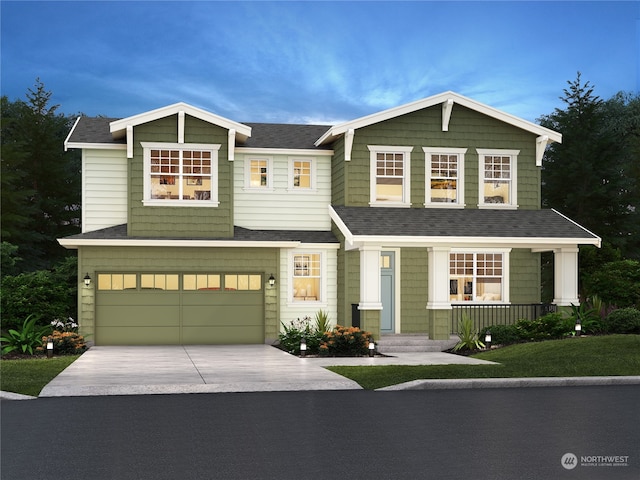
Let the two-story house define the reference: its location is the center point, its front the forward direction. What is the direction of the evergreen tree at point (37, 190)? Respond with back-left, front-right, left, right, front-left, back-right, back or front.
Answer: back-right

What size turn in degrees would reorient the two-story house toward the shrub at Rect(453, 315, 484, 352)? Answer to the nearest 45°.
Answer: approximately 45° to its left

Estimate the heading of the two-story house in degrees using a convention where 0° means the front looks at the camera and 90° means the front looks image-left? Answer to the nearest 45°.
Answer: approximately 0°

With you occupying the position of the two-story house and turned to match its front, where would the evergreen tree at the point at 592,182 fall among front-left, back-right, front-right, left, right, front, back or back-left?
back-left

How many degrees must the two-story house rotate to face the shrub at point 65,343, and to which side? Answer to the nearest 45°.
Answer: approximately 45° to its right

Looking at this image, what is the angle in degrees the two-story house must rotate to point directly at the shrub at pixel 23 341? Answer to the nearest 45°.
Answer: approximately 45° to its right

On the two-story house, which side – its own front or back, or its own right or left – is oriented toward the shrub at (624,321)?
left

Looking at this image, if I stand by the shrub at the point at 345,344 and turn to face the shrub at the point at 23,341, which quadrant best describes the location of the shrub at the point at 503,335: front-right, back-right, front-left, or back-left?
back-right

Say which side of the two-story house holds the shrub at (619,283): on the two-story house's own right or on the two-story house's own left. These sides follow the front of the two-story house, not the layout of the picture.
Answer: on the two-story house's own left

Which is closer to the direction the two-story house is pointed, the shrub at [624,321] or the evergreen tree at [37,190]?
the shrub

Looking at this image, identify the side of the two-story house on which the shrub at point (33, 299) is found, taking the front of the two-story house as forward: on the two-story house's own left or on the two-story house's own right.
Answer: on the two-story house's own right

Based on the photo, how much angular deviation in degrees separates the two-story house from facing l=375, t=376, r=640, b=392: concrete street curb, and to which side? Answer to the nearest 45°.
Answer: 0° — it already faces it

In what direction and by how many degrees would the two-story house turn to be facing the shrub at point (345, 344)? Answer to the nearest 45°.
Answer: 0° — it already faces it

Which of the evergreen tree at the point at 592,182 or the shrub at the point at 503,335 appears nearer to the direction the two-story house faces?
the shrub

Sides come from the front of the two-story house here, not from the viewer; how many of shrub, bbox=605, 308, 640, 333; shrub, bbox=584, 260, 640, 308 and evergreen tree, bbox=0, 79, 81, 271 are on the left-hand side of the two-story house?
2

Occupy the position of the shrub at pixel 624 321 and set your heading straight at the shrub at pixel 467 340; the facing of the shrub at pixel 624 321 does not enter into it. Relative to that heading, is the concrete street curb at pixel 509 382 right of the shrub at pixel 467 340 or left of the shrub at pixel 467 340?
left
